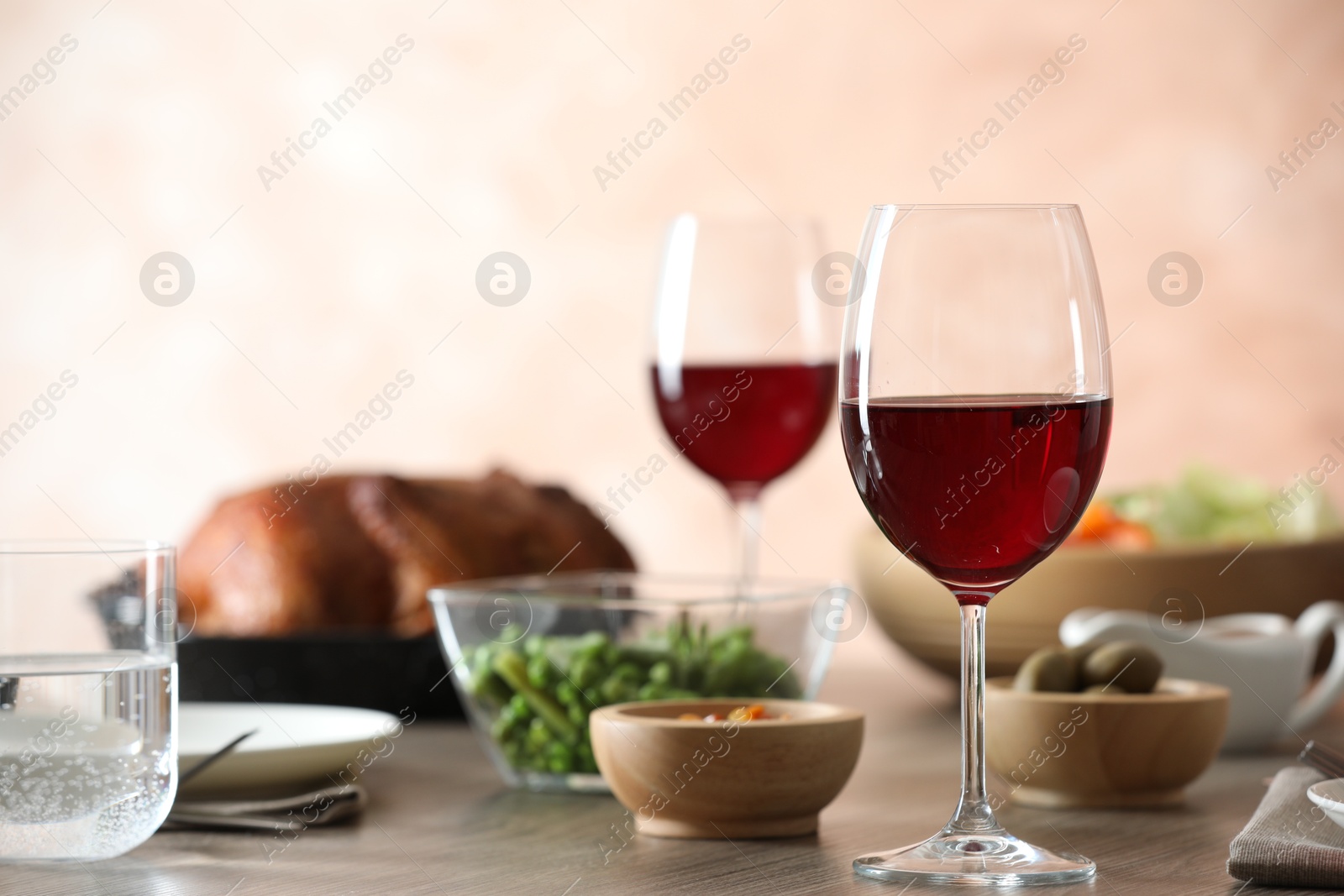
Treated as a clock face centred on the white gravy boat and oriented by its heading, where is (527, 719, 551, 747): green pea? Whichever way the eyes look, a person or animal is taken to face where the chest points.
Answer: The green pea is roughly at 11 o'clock from the white gravy boat.

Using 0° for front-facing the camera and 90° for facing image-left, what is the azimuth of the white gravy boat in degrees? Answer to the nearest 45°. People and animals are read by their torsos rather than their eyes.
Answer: approximately 90°

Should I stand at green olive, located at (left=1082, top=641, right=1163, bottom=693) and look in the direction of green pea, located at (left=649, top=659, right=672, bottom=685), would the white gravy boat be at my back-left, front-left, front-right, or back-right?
back-right

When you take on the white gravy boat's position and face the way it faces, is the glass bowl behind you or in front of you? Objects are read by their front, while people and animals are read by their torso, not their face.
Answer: in front

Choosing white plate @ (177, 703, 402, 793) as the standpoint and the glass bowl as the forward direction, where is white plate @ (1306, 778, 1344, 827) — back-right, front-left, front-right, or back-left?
front-right

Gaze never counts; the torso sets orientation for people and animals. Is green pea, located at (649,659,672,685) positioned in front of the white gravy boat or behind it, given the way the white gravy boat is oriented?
in front

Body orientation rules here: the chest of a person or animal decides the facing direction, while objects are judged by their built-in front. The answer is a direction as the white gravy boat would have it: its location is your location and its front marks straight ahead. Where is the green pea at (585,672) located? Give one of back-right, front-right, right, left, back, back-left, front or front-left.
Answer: front-left

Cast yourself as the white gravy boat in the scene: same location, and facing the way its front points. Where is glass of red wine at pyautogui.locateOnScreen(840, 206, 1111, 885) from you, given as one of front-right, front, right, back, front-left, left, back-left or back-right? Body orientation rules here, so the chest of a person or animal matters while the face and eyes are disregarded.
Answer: left

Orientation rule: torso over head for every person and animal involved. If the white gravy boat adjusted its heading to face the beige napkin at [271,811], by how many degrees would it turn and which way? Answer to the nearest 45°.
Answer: approximately 45° to its left
